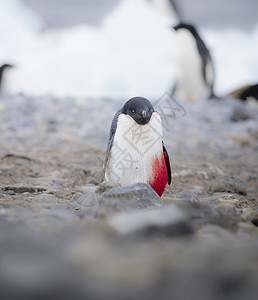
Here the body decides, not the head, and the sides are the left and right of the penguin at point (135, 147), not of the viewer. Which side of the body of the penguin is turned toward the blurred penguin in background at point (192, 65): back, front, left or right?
back

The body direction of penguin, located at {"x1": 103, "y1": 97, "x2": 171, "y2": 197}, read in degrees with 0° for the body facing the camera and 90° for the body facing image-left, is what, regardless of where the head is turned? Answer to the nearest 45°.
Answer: approximately 0°

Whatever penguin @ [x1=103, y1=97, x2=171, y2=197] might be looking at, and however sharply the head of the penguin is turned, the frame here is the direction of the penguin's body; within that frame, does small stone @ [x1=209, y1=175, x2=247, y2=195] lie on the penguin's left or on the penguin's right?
on the penguin's left

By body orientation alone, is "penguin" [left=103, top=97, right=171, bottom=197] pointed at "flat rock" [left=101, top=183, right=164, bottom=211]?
yes

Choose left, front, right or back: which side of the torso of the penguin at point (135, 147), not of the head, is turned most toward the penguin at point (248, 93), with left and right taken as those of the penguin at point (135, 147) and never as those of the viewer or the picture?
back

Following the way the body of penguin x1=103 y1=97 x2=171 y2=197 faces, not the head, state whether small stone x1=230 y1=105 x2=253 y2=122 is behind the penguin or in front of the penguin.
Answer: behind

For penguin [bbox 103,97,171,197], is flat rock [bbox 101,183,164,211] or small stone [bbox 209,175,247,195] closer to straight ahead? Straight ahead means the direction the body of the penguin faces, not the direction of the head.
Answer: the flat rock

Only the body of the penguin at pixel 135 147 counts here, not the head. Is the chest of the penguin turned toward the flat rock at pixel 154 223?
yes

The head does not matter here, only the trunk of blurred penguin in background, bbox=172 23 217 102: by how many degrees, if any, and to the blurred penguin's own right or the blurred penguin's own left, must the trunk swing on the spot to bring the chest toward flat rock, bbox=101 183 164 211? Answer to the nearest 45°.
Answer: approximately 45° to the blurred penguin's own left

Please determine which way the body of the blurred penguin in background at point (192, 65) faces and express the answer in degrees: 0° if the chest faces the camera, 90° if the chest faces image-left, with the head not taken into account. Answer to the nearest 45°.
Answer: approximately 45°

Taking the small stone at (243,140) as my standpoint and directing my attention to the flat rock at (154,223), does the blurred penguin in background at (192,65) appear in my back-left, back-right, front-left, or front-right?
back-right
